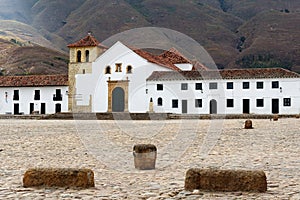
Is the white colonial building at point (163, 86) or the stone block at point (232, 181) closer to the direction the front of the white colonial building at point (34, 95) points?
the stone block

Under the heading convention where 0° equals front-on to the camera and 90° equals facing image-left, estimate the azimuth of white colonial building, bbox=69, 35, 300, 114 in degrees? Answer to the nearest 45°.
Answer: approximately 0°

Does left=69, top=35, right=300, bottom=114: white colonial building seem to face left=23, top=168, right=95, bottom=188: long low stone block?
yes

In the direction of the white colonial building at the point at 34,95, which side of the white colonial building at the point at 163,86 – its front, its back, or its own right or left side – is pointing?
right

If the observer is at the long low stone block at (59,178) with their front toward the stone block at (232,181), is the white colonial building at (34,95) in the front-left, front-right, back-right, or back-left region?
back-left

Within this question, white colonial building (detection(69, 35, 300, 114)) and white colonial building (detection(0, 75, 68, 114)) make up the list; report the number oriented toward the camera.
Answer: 2

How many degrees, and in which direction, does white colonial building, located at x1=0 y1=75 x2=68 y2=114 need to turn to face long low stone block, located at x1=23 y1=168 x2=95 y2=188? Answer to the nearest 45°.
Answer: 0° — it already faces it

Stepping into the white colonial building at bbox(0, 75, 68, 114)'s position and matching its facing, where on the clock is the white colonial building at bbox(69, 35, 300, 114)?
the white colonial building at bbox(69, 35, 300, 114) is roughly at 10 o'clock from the white colonial building at bbox(0, 75, 68, 114).
